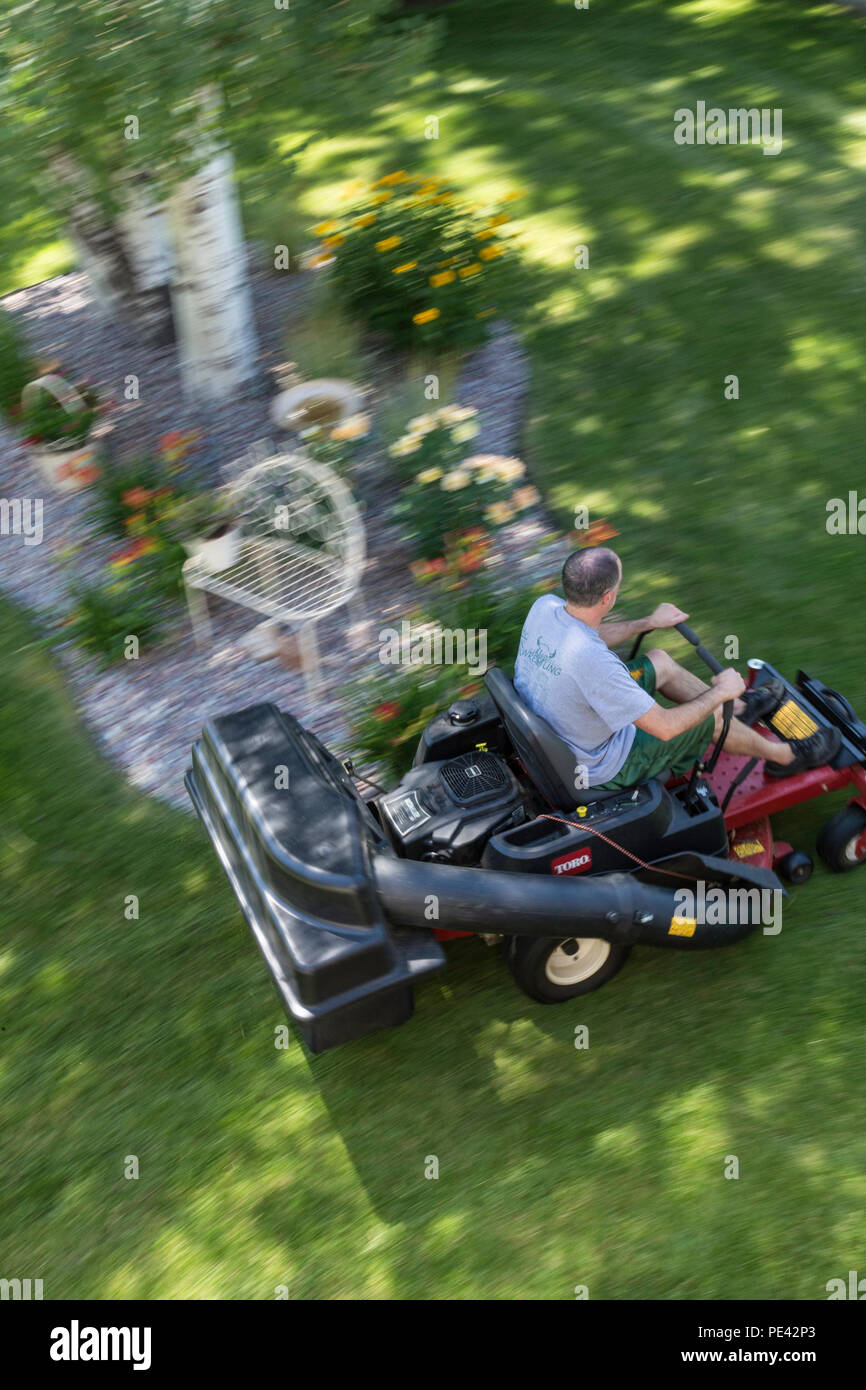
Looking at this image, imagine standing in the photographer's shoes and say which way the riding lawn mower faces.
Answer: facing away from the viewer and to the right of the viewer

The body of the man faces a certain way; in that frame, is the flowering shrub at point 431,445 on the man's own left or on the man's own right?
on the man's own left

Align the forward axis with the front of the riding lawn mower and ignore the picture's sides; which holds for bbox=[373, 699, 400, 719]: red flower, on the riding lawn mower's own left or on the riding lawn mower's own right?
on the riding lawn mower's own left

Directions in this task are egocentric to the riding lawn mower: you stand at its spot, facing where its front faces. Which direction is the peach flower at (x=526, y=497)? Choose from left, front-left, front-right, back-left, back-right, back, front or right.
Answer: front-left

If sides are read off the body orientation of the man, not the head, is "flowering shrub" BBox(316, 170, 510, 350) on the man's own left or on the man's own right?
on the man's own left

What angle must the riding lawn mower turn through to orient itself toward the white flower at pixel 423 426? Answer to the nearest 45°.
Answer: approximately 45° to its left

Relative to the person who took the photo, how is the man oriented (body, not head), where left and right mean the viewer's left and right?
facing away from the viewer and to the right of the viewer

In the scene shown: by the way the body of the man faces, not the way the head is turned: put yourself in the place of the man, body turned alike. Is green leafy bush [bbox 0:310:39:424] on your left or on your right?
on your left

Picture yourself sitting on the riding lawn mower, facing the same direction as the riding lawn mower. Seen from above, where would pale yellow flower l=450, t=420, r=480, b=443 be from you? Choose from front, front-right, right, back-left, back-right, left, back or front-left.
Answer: front-left

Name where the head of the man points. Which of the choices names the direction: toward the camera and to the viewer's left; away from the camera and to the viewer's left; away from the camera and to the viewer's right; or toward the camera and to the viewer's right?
away from the camera and to the viewer's right

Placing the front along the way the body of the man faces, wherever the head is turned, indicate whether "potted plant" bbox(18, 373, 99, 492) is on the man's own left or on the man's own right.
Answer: on the man's own left

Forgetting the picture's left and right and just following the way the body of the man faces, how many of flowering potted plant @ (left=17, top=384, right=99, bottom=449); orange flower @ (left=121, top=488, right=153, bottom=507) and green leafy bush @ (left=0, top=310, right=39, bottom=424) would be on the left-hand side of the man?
3

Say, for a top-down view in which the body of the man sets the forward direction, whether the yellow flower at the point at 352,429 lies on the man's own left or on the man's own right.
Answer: on the man's own left
